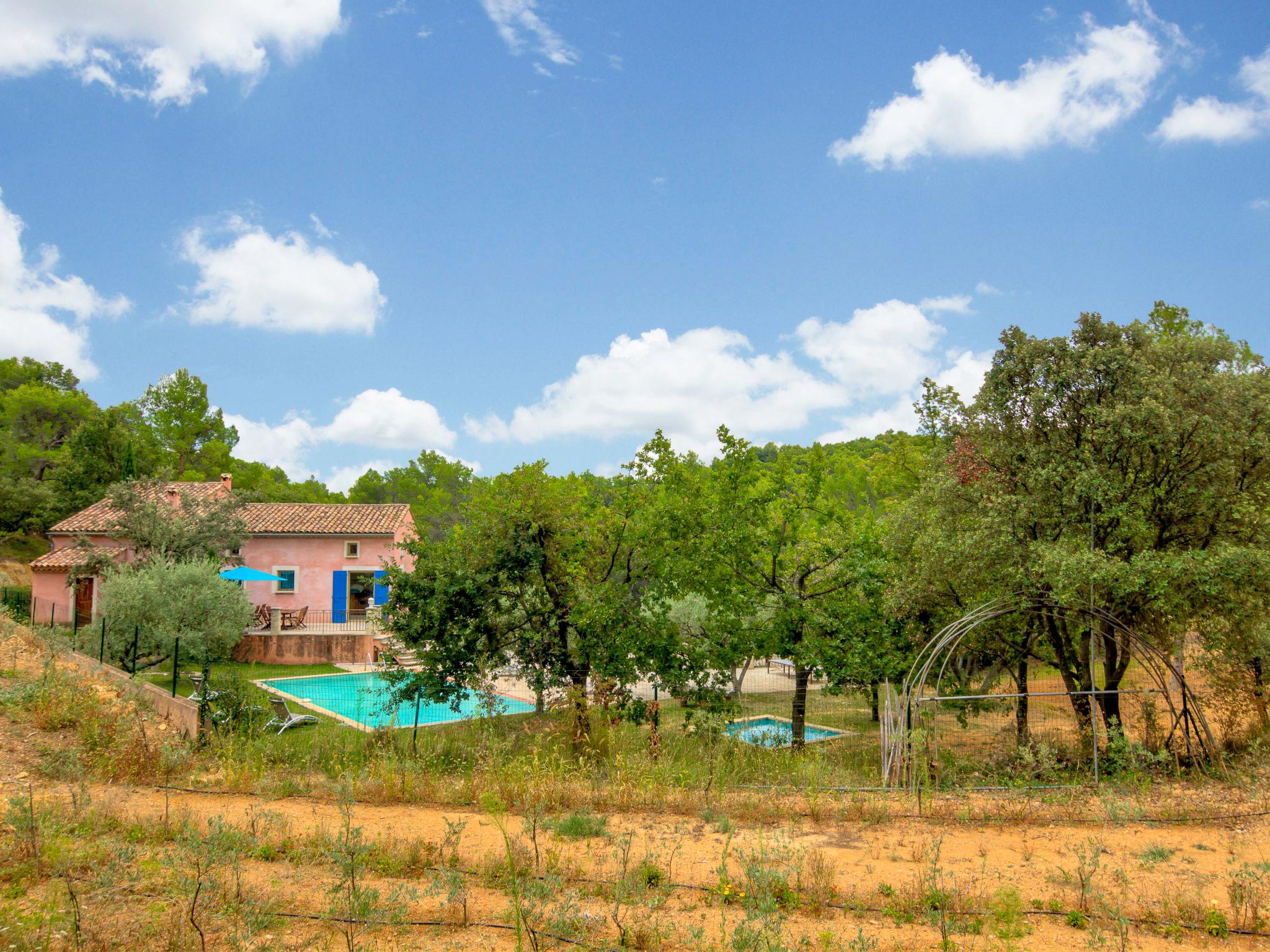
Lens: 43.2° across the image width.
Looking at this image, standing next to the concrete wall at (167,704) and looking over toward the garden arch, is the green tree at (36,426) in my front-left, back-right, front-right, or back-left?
back-left

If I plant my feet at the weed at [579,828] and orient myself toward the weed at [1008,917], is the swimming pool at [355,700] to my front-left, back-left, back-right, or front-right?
back-left

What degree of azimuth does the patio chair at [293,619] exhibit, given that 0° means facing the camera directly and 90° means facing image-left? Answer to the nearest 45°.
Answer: approximately 90°

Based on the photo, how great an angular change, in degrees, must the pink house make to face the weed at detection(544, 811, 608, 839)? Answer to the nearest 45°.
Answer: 0° — it already faces it

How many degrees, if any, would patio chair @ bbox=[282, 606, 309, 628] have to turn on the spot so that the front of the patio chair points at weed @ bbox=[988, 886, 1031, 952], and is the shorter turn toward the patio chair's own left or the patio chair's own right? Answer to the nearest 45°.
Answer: approximately 90° to the patio chair's own left

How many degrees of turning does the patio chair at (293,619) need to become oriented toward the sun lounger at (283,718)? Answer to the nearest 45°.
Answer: approximately 90° to its left

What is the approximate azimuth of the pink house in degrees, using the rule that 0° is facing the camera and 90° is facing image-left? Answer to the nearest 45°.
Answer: approximately 0°
